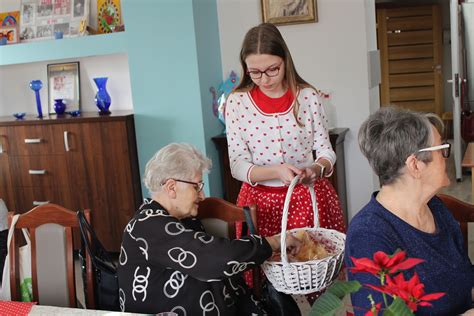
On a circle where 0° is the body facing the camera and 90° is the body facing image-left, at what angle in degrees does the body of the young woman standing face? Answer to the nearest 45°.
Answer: approximately 0°

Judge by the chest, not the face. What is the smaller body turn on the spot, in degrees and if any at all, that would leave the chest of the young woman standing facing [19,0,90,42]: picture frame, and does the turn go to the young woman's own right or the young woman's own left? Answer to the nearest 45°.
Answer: approximately 135° to the young woman's own right

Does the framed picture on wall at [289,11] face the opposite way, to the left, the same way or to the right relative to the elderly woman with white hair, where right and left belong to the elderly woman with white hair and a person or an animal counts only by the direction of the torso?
to the right

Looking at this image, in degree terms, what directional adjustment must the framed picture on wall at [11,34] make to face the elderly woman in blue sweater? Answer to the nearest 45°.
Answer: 0° — it already faces them

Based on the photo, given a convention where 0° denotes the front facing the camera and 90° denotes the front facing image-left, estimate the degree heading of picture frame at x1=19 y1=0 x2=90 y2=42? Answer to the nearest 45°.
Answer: approximately 0°

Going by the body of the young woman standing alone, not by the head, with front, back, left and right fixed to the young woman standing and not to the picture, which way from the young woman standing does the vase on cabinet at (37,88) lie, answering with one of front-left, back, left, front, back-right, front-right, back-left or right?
back-right

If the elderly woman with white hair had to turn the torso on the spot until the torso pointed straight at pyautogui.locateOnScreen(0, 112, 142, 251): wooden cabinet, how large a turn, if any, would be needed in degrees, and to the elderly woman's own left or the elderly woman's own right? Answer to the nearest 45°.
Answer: approximately 90° to the elderly woman's own left

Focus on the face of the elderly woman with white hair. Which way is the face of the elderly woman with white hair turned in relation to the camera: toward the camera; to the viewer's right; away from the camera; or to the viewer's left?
to the viewer's right

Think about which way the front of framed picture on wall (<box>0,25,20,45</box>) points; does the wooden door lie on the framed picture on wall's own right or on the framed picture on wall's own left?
on the framed picture on wall's own left

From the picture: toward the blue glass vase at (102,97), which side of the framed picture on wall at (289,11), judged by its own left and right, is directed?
right

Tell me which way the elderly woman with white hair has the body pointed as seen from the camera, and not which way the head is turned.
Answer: to the viewer's right
